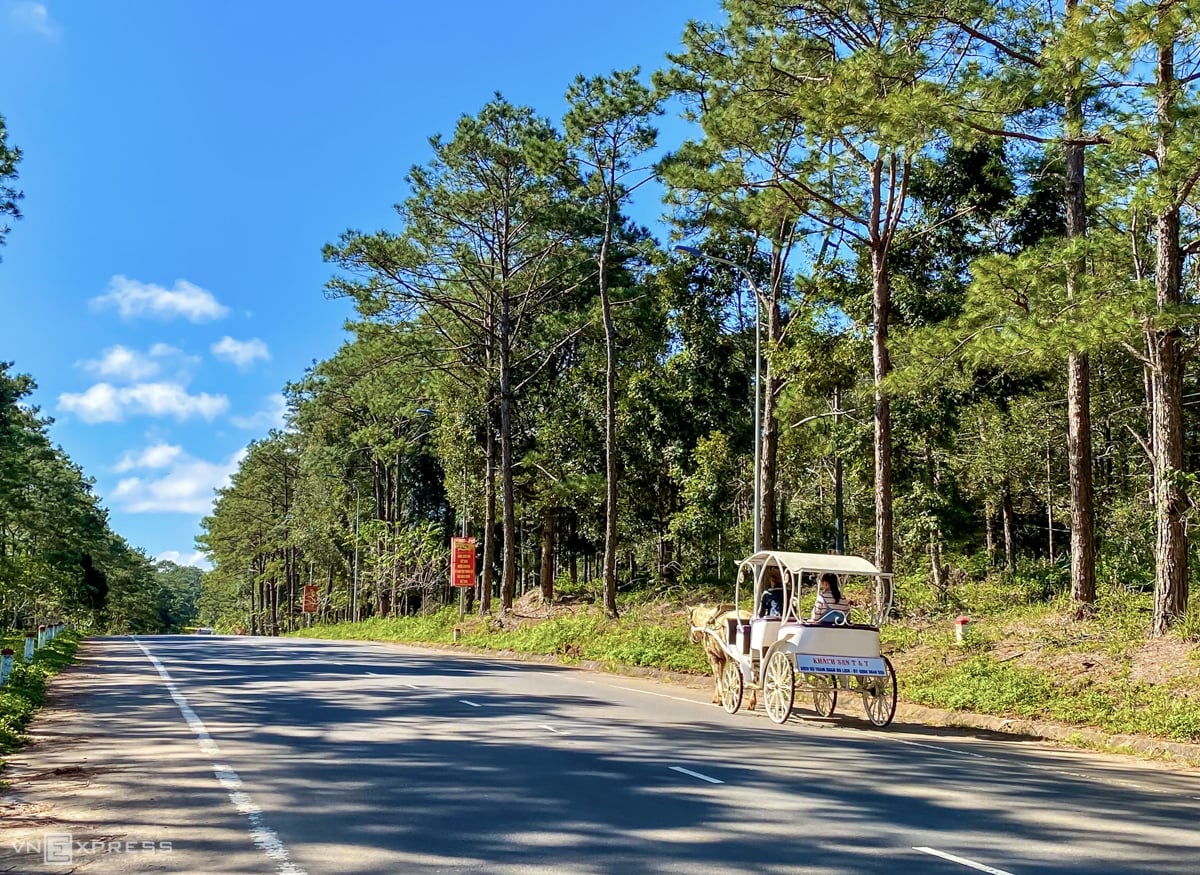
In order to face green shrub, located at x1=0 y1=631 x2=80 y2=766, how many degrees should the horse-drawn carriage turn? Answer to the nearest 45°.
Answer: approximately 45° to its left

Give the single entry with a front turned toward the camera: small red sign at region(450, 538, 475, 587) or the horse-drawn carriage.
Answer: the small red sign

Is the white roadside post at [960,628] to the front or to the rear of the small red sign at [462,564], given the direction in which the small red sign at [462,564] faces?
to the front

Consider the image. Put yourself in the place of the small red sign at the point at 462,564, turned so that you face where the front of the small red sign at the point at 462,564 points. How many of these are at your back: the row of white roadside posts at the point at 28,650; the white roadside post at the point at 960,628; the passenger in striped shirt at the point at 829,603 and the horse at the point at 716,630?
0

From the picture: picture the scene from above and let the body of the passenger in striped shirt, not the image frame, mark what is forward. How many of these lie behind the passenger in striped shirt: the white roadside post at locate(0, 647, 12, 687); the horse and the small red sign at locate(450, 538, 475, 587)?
0

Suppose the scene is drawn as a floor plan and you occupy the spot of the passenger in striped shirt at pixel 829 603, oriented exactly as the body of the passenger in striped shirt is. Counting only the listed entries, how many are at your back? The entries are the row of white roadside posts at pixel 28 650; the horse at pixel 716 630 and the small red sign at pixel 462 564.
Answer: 0

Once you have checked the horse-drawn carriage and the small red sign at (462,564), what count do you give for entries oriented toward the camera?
1

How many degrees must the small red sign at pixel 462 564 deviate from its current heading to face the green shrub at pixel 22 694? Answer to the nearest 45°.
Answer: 0° — it already faces it

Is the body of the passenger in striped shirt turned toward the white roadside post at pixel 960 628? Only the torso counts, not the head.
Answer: no

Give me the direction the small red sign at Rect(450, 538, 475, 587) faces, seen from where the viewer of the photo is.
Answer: facing the viewer

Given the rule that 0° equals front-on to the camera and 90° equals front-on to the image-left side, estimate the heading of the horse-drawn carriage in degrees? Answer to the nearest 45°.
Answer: approximately 135°
